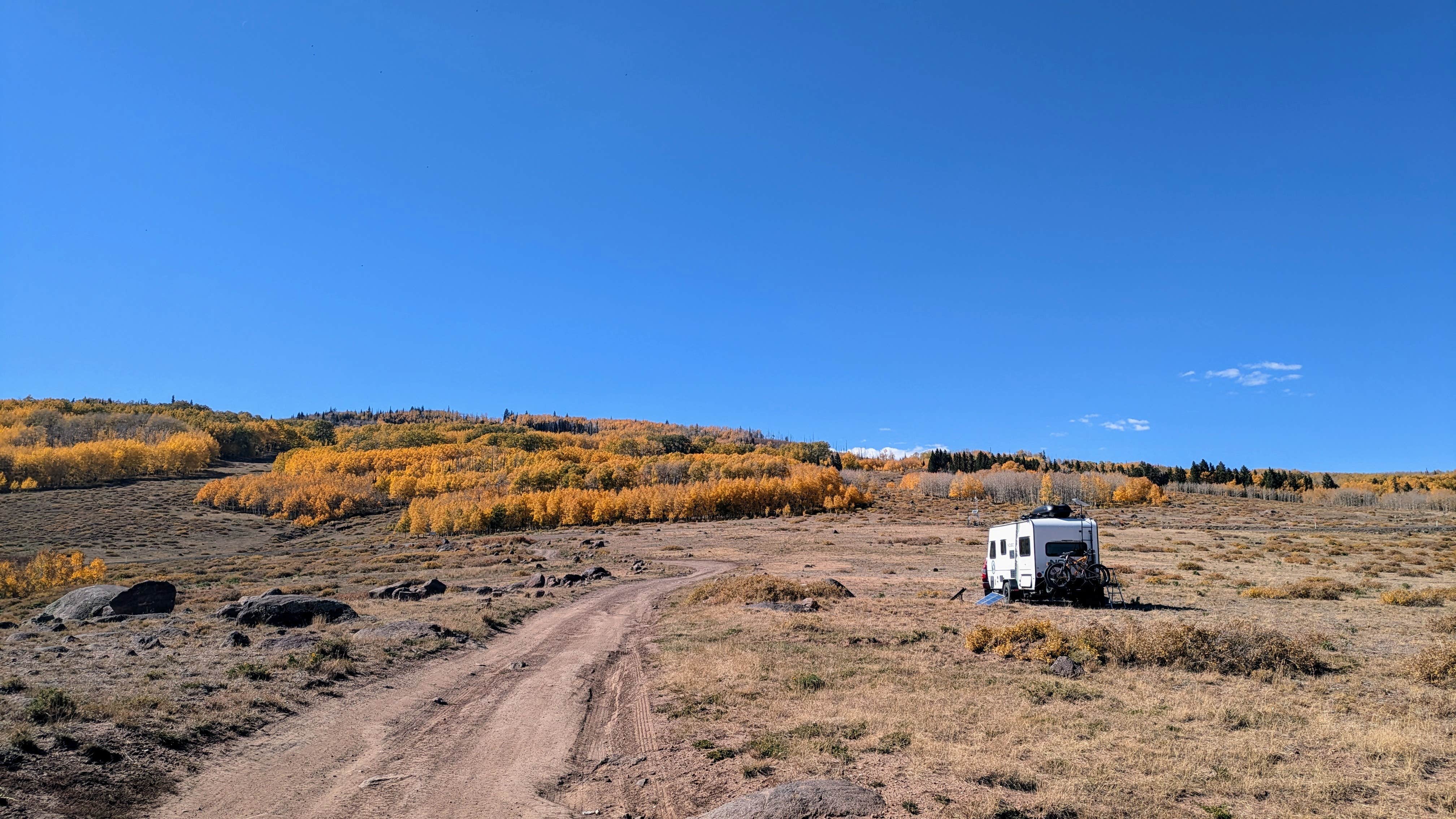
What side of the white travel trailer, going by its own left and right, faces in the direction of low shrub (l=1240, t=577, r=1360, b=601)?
right

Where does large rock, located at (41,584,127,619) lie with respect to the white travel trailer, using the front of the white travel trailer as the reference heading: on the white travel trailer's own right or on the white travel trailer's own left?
on the white travel trailer's own left

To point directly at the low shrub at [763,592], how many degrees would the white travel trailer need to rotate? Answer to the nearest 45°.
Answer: approximately 45° to its left

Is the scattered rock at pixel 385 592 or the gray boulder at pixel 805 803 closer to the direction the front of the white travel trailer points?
the scattered rock

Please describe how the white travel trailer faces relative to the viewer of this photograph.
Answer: facing away from the viewer and to the left of the viewer

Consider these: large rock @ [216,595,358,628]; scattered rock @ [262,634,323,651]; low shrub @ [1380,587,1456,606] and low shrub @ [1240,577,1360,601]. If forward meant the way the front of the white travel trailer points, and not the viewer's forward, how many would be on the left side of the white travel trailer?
2

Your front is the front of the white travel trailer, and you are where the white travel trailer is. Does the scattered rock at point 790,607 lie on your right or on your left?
on your left

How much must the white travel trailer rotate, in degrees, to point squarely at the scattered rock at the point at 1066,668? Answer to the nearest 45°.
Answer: approximately 135° to its left

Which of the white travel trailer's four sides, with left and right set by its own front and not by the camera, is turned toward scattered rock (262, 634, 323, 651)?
left

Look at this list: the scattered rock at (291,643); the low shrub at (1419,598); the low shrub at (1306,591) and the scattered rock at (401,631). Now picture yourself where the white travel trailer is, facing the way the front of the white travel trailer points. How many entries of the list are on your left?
2

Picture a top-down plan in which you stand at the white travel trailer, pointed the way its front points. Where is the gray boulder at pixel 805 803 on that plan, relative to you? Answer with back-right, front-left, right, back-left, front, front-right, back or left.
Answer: back-left

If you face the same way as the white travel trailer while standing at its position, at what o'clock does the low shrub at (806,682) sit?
The low shrub is roughly at 8 o'clock from the white travel trailer.
